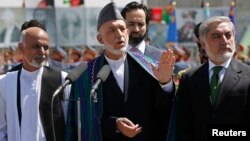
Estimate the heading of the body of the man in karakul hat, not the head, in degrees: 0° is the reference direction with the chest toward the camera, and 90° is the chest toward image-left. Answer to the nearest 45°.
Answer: approximately 315°

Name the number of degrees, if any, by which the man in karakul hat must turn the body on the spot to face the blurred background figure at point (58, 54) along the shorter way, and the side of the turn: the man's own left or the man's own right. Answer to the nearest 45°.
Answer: approximately 135° to the man's own left

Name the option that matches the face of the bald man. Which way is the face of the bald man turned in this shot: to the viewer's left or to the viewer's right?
to the viewer's right

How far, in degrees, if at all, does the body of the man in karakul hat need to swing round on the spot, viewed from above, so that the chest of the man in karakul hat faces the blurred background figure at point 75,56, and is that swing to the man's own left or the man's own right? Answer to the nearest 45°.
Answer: approximately 135° to the man's own left
